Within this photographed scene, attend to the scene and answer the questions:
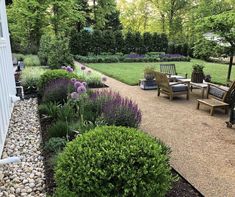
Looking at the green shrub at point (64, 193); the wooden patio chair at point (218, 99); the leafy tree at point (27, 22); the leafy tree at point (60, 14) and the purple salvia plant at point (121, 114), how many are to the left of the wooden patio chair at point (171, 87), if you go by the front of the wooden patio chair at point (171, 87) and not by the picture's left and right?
2
